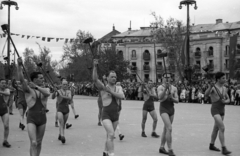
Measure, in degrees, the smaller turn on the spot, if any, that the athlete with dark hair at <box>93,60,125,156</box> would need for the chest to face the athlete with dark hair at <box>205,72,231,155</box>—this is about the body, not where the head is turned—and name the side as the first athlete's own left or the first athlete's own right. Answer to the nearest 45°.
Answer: approximately 90° to the first athlete's own left

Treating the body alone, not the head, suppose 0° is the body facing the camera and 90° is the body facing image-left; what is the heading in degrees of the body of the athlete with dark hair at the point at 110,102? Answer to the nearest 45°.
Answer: approximately 315°

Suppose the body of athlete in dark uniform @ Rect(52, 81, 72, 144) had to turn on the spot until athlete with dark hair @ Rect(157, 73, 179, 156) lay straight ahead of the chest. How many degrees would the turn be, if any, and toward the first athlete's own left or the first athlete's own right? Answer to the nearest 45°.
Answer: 0° — they already face them

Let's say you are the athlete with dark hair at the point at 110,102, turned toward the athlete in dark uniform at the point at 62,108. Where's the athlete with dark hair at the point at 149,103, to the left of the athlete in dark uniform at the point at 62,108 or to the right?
right

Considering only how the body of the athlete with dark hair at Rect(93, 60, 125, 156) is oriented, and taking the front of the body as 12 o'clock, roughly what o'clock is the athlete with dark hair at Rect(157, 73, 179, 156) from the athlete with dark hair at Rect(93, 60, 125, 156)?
the athlete with dark hair at Rect(157, 73, 179, 156) is roughly at 9 o'clock from the athlete with dark hair at Rect(93, 60, 125, 156).

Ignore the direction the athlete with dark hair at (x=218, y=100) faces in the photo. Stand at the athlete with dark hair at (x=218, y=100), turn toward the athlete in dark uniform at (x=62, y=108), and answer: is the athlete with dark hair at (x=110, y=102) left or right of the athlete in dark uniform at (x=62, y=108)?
left

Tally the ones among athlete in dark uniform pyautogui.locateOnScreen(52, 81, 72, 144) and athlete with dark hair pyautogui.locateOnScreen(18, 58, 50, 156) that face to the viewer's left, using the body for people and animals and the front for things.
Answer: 0
